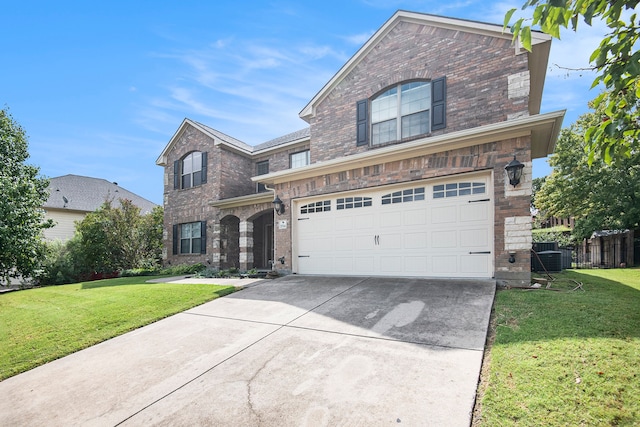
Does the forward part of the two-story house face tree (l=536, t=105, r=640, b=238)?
no

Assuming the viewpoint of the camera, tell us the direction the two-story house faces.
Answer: facing the viewer and to the left of the viewer

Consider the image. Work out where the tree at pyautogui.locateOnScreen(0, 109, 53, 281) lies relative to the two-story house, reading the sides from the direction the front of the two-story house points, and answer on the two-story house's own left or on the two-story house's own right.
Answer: on the two-story house's own right

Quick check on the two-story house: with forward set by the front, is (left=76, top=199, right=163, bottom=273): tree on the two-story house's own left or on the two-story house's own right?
on the two-story house's own right
